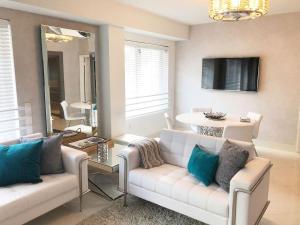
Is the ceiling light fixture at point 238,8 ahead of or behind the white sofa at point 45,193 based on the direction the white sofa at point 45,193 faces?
ahead

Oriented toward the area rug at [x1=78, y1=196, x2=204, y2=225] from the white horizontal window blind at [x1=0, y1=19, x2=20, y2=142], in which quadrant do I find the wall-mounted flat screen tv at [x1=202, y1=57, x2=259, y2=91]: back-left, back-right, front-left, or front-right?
front-left

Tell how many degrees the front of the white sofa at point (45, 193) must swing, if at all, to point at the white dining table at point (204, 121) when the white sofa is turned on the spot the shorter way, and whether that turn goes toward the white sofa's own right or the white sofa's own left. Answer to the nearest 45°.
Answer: approximately 45° to the white sofa's own left

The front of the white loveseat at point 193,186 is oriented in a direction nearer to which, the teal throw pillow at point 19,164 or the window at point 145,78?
the teal throw pillow

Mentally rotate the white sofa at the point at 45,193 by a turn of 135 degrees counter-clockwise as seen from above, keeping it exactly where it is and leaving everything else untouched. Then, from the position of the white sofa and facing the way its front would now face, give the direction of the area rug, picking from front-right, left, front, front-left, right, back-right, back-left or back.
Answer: right

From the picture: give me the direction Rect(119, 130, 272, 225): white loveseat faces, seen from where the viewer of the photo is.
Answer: facing the viewer and to the left of the viewer

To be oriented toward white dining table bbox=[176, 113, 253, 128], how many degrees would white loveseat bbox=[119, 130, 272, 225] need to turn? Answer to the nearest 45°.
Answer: approximately 135° to its right

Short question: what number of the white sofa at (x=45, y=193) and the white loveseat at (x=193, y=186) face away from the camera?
0

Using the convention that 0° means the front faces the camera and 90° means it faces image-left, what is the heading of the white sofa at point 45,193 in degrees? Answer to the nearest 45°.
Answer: approximately 315°

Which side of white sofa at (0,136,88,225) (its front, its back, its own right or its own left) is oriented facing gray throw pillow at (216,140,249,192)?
front
